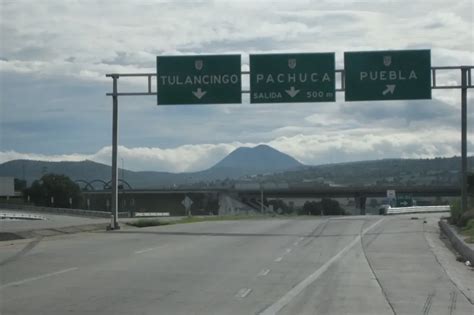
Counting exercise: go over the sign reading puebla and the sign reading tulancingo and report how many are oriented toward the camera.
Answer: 2

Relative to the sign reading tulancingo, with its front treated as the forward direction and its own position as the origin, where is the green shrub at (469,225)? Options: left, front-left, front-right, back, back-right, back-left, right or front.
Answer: front-left

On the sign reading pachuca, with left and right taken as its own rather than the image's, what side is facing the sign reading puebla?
left

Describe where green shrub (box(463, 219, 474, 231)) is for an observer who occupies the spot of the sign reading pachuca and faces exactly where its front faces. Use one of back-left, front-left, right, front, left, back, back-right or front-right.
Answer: front-left

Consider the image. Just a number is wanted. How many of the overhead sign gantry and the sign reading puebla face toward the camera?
2

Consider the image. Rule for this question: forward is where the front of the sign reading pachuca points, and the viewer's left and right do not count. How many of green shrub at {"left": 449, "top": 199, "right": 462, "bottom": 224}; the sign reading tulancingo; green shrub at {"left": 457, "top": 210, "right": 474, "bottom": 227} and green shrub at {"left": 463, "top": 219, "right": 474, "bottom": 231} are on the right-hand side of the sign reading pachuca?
1

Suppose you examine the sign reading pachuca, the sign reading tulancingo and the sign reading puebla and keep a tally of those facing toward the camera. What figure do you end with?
3

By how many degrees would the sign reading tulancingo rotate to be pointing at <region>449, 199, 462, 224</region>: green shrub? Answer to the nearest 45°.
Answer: approximately 90° to its left

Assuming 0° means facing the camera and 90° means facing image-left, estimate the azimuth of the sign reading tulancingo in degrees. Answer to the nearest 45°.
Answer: approximately 0°

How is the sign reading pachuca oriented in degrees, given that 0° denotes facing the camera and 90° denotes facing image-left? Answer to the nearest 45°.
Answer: approximately 0°
